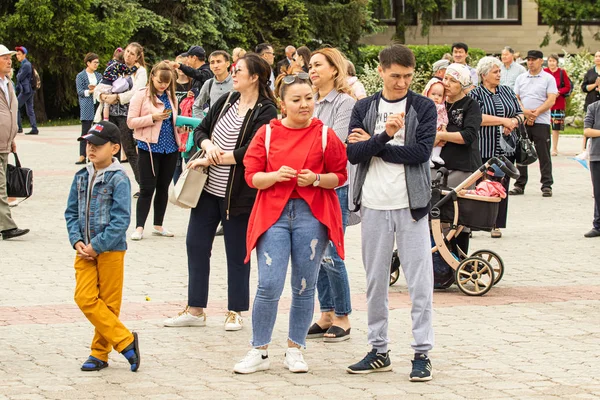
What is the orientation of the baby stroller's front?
to the viewer's left

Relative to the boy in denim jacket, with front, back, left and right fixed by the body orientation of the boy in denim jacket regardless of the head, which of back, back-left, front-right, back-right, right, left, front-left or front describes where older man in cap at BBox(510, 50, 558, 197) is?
back

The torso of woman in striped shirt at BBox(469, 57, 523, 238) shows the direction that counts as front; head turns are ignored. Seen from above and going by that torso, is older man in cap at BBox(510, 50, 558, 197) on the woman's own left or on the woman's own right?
on the woman's own left

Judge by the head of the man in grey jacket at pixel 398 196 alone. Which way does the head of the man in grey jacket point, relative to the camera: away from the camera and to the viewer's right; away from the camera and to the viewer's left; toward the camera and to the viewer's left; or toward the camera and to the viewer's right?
toward the camera and to the viewer's right
